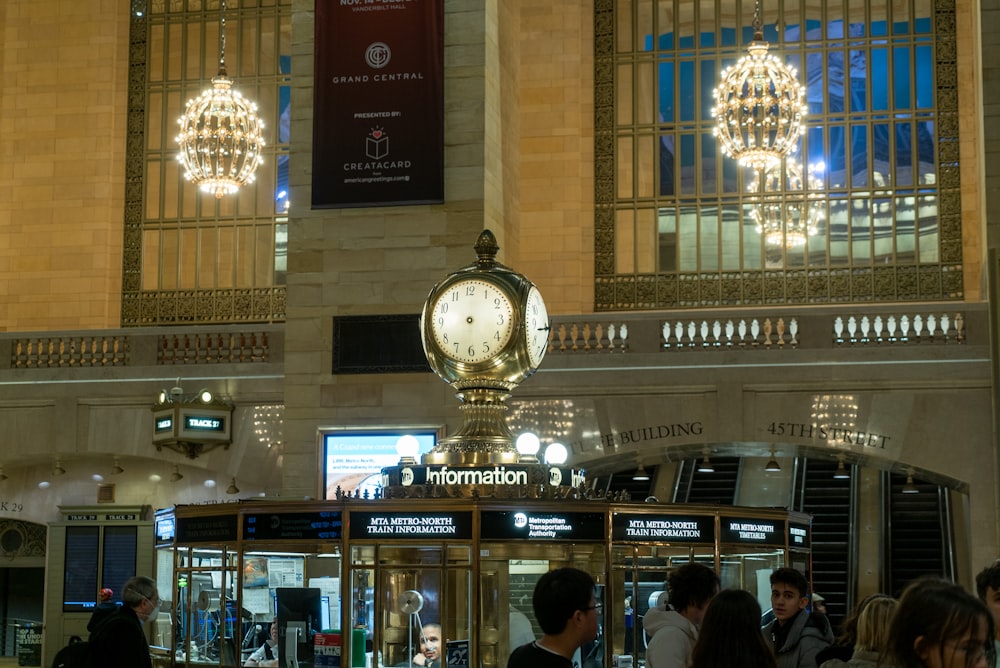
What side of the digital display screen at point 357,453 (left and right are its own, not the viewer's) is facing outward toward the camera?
front

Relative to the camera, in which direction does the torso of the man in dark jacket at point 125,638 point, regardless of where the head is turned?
to the viewer's right

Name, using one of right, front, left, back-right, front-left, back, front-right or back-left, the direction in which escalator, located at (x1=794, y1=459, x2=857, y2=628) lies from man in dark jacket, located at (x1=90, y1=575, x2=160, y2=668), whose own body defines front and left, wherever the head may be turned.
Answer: front-left

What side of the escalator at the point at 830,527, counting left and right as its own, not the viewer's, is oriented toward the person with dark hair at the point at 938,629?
front

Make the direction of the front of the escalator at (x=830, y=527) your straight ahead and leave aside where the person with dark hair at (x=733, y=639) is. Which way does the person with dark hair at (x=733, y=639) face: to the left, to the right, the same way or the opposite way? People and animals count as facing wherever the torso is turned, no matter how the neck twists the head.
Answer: the opposite way

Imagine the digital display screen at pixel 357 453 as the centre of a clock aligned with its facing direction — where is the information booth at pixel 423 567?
The information booth is roughly at 12 o'clock from the digital display screen.

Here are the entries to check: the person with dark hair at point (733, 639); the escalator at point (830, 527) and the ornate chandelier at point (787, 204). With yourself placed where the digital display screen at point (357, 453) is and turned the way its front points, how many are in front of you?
1

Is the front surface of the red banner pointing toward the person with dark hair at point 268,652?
yes

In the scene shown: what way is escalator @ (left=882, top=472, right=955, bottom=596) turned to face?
toward the camera

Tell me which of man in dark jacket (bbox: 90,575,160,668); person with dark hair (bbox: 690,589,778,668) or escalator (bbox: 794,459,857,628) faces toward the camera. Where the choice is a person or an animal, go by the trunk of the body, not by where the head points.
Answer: the escalator

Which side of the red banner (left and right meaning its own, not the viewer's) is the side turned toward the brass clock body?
front

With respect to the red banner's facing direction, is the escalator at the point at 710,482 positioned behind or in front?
behind

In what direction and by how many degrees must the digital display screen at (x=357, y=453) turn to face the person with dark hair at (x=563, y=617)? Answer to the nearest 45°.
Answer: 0° — it already faces them

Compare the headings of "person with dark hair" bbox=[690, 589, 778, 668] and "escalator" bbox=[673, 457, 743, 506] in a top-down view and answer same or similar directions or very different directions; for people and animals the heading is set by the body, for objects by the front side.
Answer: very different directions

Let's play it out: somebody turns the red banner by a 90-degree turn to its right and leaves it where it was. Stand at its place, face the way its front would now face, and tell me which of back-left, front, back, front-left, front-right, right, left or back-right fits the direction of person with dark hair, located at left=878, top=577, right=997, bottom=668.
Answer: left

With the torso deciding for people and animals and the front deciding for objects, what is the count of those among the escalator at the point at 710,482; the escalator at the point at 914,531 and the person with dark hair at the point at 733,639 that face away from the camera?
1

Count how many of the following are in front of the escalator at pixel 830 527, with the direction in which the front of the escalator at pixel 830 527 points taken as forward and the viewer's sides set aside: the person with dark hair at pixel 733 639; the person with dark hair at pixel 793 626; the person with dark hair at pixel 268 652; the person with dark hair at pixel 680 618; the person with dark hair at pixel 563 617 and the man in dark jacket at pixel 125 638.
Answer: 6

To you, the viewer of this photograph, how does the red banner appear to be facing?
facing the viewer

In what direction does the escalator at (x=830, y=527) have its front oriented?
toward the camera
